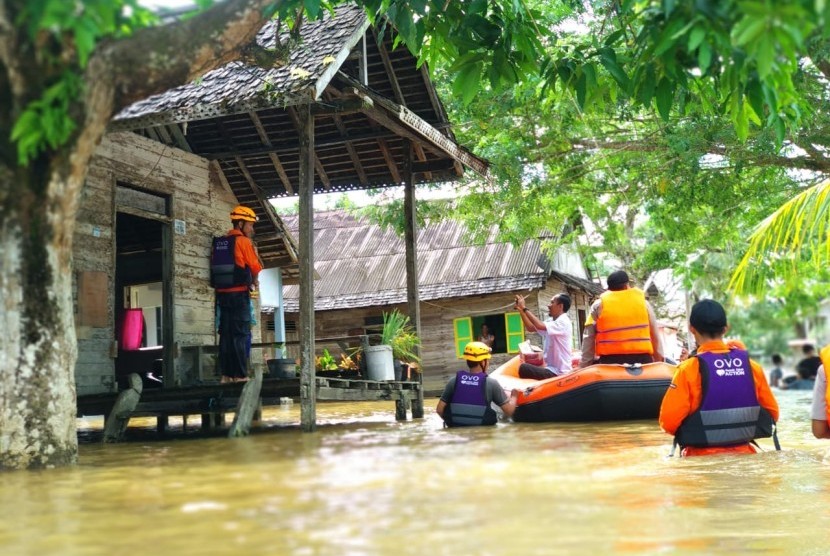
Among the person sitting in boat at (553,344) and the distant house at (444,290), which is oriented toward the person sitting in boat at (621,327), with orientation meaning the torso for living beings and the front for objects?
the distant house

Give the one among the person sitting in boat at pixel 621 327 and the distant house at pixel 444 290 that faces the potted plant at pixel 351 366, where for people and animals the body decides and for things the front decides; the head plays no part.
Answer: the distant house

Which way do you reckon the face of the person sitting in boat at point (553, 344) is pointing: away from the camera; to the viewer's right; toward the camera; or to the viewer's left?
to the viewer's left

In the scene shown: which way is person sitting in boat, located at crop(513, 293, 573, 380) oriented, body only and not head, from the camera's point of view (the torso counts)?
to the viewer's left

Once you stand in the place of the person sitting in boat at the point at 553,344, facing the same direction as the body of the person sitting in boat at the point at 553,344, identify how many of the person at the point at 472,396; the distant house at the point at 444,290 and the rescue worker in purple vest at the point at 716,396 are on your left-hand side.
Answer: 2

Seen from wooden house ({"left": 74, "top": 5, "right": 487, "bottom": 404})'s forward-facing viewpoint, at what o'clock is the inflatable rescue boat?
The inflatable rescue boat is roughly at 11 o'clock from the wooden house.

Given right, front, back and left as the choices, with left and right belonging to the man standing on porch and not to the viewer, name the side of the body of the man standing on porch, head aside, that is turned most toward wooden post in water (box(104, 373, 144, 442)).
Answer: back

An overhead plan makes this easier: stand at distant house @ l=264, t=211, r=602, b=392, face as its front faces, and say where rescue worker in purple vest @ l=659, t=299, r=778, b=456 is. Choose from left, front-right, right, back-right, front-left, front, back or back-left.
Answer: front

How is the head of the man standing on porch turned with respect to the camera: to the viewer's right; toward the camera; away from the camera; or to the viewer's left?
to the viewer's right

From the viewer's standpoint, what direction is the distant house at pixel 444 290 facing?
toward the camera

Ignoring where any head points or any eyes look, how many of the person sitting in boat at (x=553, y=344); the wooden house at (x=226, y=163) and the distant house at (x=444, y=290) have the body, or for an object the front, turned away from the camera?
0

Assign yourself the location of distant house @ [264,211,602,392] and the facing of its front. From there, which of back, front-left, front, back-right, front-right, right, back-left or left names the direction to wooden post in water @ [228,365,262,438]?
front

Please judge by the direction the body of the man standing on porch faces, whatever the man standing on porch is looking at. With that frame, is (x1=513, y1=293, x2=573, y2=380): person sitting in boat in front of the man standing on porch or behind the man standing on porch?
in front

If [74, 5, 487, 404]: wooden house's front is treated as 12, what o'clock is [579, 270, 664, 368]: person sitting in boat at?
The person sitting in boat is roughly at 11 o'clock from the wooden house.

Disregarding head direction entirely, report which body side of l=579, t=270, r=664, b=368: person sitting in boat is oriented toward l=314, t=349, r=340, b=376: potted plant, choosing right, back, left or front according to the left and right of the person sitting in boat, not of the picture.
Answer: left

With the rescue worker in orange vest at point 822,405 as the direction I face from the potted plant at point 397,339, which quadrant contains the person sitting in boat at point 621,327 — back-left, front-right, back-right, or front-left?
front-left

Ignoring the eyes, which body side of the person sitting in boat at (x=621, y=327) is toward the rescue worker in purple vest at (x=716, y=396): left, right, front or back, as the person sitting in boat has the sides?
back

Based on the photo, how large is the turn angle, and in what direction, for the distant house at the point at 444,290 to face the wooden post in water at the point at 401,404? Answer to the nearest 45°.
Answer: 0° — it already faces it
